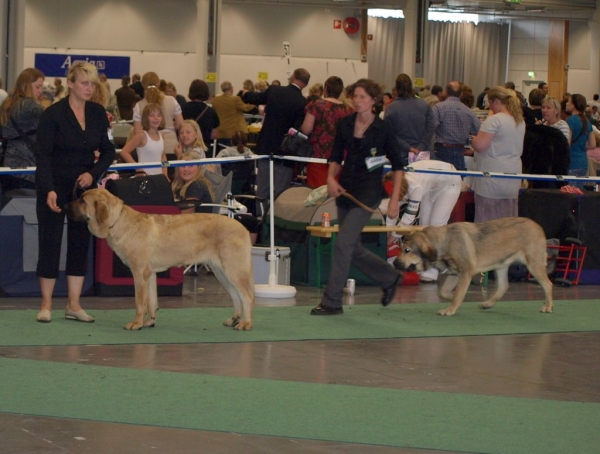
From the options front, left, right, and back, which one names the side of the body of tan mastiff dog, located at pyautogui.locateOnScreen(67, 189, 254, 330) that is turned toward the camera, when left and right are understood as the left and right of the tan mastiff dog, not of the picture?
left

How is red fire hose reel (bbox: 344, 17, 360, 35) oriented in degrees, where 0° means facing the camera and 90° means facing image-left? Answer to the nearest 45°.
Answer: approximately 0°

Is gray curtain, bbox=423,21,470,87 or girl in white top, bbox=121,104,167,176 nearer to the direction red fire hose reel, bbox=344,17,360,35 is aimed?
the girl in white top

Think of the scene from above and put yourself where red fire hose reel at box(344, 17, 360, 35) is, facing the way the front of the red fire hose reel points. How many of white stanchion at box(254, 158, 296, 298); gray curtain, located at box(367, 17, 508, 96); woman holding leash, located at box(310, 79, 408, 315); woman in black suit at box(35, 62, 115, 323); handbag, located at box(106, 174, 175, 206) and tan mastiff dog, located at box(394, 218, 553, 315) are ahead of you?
5

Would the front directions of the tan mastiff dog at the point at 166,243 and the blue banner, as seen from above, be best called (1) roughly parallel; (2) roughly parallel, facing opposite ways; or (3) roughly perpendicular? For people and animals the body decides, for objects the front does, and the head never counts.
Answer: roughly perpendicular

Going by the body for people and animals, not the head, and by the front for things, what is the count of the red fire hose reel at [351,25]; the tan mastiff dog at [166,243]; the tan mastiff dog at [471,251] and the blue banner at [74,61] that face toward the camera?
2

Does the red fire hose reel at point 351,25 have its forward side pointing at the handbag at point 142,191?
yes

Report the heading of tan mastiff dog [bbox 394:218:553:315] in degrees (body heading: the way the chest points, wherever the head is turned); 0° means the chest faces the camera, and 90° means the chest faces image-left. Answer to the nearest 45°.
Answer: approximately 90°

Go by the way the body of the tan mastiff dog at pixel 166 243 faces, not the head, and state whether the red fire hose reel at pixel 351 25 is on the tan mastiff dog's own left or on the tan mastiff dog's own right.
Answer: on the tan mastiff dog's own right

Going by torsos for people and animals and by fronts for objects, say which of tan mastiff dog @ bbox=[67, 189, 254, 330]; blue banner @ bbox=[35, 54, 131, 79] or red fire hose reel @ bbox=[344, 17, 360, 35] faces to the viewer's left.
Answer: the tan mastiff dog

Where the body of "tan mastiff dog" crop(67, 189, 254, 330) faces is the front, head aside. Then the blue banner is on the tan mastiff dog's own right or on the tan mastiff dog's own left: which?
on the tan mastiff dog's own right

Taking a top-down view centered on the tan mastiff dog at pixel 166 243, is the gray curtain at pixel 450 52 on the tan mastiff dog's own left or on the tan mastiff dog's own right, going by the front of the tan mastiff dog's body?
on the tan mastiff dog's own right

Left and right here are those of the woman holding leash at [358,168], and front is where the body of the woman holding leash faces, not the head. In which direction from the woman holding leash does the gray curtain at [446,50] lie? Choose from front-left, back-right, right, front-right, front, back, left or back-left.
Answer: back-right

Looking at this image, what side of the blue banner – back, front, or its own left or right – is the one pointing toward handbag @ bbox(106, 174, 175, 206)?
front

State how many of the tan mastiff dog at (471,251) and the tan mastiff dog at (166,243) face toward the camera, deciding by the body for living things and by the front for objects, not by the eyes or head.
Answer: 0

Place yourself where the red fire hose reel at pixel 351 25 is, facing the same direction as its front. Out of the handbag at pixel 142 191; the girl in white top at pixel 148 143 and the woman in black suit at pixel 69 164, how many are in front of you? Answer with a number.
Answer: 3
